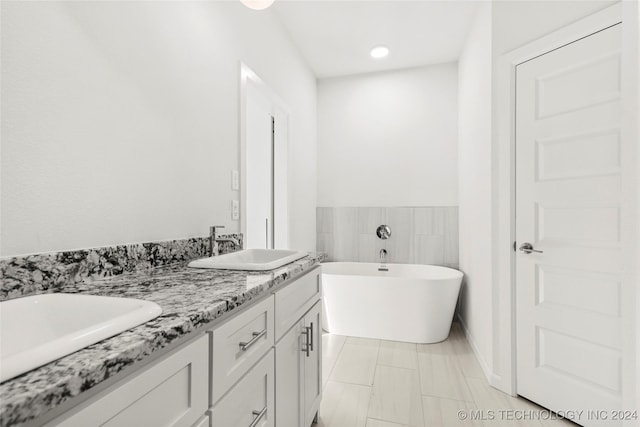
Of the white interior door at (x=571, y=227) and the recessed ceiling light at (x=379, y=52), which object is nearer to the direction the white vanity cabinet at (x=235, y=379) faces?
the white interior door

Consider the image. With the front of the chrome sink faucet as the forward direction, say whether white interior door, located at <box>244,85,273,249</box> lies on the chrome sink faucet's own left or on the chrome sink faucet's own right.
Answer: on the chrome sink faucet's own left

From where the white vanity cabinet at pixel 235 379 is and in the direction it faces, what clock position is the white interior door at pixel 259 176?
The white interior door is roughly at 8 o'clock from the white vanity cabinet.

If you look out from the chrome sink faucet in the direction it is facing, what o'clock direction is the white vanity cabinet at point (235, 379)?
The white vanity cabinet is roughly at 3 o'clock from the chrome sink faucet.

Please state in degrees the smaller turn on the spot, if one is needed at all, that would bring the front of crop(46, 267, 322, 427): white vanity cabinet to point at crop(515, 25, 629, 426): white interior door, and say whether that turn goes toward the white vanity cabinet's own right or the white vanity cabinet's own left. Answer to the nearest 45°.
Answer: approximately 45° to the white vanity cabinet's own left

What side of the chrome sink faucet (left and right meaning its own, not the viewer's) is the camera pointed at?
right

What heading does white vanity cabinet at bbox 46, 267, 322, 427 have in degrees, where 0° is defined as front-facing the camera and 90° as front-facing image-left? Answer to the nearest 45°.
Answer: approximately 315°
